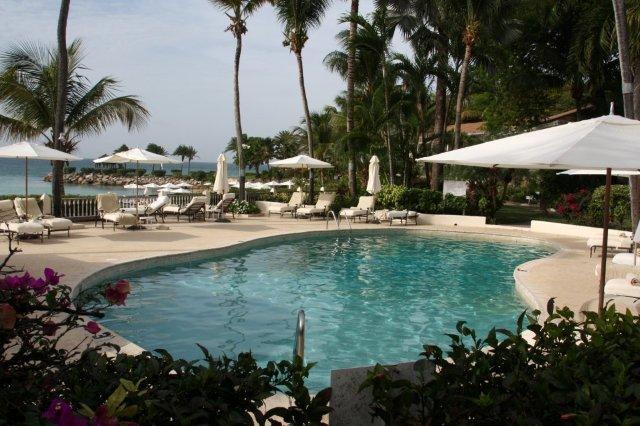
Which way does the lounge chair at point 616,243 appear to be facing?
to the viewer's left

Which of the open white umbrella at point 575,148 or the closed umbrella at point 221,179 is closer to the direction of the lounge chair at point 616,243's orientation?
the closed umbrella

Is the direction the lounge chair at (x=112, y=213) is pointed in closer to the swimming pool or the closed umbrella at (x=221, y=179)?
the swimming pool

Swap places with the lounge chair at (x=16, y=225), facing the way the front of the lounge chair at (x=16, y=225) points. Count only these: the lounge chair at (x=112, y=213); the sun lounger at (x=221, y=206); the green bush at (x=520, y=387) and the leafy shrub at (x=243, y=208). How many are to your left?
3

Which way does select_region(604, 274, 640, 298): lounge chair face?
to the viewer's left

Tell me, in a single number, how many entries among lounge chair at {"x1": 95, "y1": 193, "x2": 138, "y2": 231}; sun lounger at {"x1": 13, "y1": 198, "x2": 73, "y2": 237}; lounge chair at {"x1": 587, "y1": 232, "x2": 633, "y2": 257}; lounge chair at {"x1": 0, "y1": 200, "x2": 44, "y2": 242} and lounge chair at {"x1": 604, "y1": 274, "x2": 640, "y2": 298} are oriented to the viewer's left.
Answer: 2

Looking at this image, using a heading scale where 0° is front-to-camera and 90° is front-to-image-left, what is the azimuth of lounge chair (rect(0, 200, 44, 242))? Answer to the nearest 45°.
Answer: approximately 315°

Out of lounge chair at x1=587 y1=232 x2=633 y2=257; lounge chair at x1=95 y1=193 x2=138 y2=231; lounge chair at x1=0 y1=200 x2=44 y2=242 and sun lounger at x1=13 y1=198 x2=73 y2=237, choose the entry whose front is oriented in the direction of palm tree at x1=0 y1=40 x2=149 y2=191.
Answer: lounge chair at x1=587 y1=232 x2=633 y2=257

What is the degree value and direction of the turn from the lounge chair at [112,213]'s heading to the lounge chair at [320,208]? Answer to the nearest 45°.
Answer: approximately 45° to its left

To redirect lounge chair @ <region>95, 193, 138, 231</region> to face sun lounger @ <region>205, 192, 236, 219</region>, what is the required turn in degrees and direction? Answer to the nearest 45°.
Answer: approximately 90° to its left

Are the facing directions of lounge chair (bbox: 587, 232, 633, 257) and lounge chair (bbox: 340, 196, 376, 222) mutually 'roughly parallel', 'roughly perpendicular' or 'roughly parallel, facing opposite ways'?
roughly perpendicular

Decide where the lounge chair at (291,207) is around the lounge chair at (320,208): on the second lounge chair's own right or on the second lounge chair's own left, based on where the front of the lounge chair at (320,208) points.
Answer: on the second lounge chair's own right

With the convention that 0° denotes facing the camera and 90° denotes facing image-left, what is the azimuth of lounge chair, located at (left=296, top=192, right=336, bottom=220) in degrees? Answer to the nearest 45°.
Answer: approximately 45°
